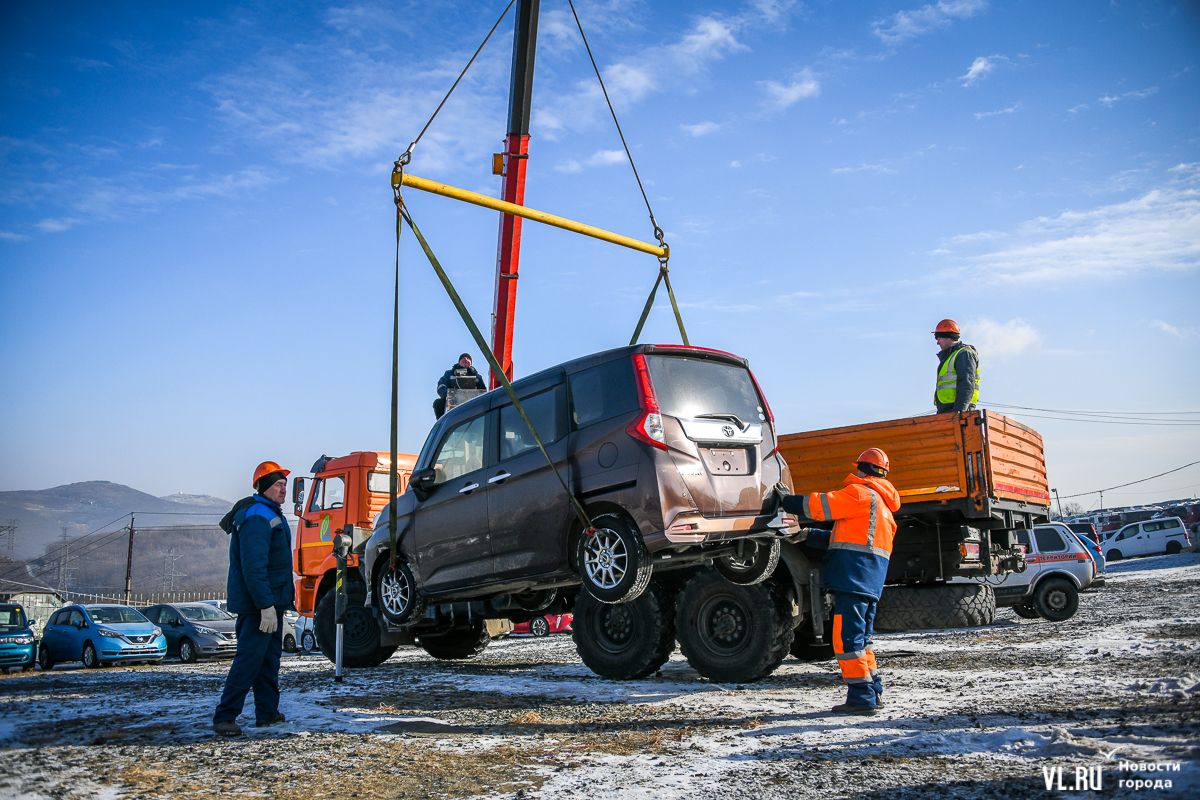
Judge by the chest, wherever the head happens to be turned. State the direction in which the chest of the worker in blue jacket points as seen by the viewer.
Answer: to the viewer's right

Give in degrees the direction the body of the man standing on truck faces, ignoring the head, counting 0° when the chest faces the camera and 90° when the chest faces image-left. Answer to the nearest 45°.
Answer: approximately 90°

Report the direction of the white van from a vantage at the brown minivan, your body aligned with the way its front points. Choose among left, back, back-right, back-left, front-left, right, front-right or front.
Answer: right

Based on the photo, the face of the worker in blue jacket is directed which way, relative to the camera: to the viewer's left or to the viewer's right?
to the viewer's right

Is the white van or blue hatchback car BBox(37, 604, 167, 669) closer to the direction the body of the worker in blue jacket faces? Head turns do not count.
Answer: the white van

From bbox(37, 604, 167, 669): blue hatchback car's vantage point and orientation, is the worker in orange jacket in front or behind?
in front

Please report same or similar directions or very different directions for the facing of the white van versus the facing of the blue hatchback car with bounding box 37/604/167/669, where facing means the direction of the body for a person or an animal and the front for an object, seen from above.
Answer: very different directions
